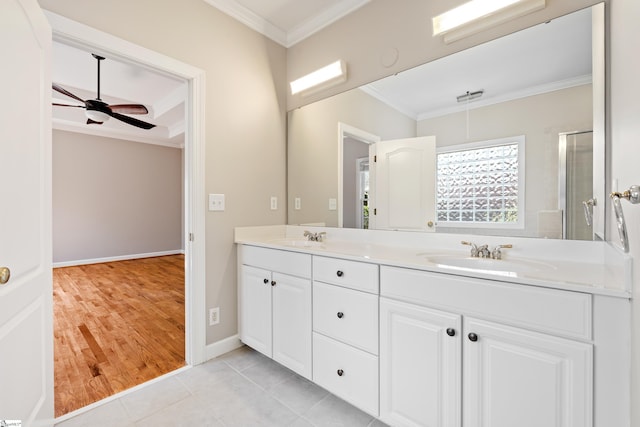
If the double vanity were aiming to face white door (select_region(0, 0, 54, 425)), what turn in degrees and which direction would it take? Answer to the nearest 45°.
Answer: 0° — it already faces it

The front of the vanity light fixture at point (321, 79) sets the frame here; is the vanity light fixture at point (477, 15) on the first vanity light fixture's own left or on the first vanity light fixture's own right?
on the first vanity light fixture's own left

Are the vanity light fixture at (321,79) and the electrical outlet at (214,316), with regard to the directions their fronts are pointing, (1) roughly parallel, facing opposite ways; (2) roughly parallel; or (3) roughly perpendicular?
roughly perpendicular

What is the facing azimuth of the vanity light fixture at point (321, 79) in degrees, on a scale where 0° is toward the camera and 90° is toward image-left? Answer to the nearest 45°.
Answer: approximately 45°

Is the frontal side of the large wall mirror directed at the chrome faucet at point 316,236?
no

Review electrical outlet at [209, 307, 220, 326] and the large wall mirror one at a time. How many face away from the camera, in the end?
0

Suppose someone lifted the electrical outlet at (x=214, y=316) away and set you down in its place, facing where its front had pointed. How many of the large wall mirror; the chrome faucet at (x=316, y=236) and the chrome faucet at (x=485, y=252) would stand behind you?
0

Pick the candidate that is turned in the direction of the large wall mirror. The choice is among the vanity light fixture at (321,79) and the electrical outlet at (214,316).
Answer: the electrical outlet

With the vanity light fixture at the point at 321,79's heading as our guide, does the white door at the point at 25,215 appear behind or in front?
in front

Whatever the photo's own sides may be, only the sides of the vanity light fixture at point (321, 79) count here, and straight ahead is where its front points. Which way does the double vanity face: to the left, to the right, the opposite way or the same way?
the same way

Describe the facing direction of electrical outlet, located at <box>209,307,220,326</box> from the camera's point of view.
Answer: facing the viewer and to the right of the viewer

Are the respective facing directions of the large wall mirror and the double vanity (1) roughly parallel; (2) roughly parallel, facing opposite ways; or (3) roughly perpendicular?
roughly parallel

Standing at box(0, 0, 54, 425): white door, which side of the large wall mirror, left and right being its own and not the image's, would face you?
front

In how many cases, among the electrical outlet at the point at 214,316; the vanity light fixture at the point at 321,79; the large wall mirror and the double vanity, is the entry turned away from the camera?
0

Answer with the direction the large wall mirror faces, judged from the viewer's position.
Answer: facing the viewer and to the left of the viewer
